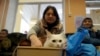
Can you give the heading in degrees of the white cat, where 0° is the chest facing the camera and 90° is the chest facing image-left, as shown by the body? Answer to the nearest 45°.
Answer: approximately 0°

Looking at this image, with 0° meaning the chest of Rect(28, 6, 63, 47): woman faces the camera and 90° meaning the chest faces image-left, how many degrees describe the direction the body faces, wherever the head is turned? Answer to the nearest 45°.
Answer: approximately 0°

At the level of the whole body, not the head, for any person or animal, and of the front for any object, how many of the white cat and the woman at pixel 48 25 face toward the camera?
2
